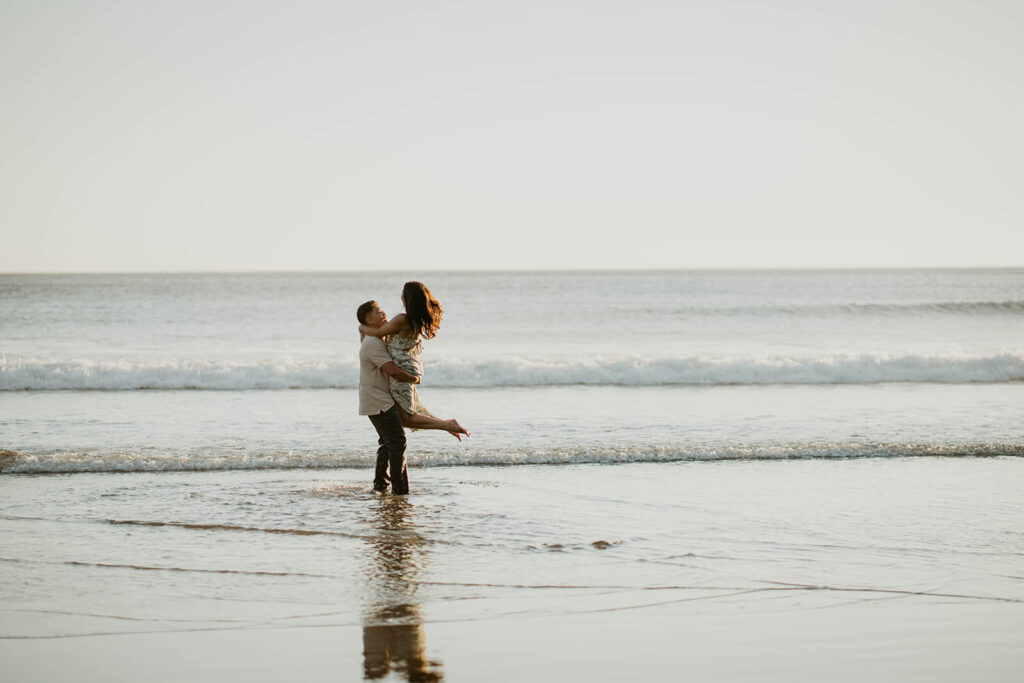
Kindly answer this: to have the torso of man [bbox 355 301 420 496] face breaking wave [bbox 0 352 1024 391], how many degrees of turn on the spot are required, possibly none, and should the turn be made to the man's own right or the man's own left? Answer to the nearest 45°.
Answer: approximately 90° to the man's own left

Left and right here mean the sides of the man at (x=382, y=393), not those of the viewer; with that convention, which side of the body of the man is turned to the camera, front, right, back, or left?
right

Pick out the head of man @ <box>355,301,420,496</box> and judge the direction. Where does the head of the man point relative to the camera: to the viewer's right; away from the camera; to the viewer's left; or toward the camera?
to the viewer's right
